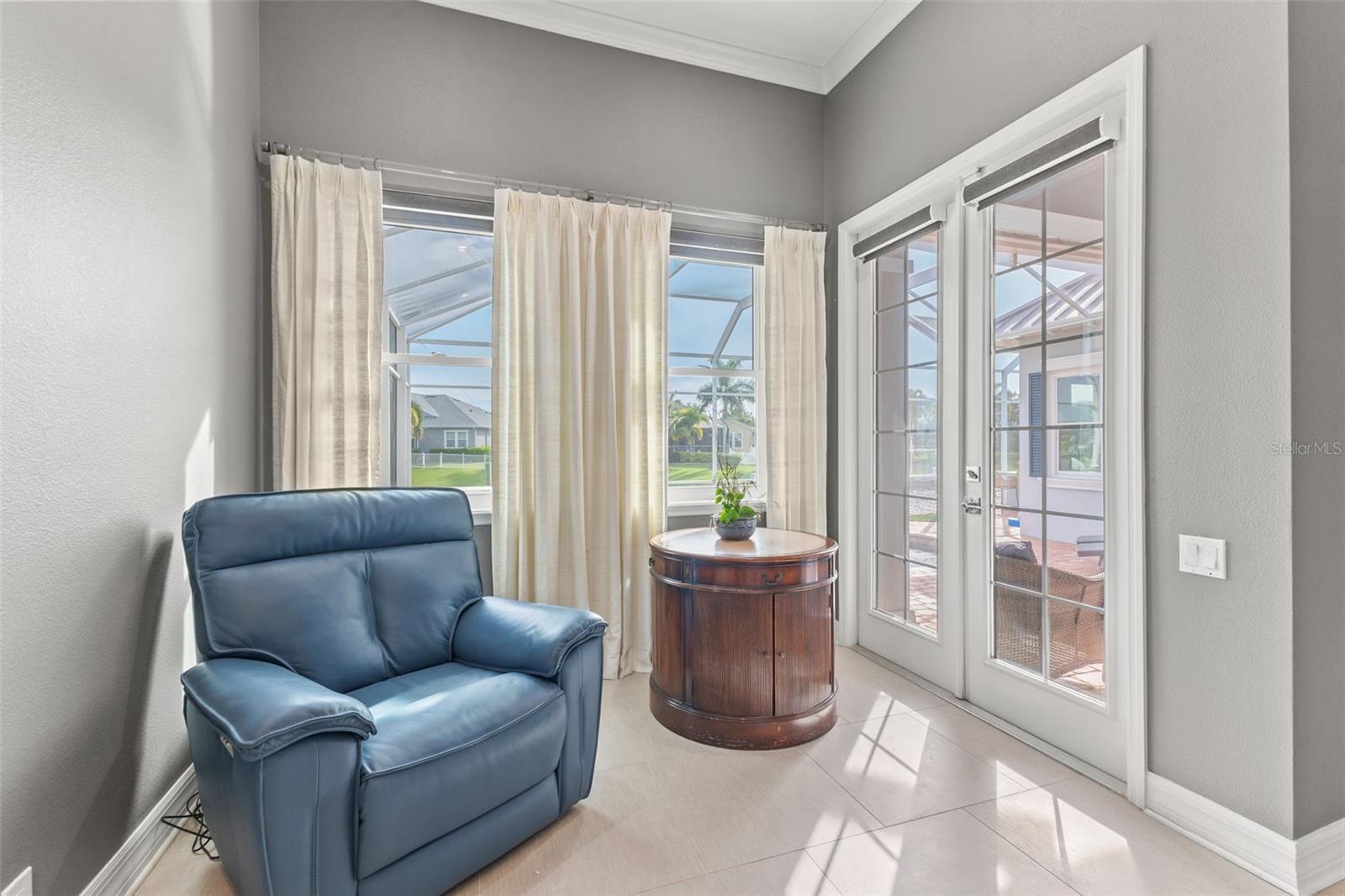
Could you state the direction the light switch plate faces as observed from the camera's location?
facing the viewer and to the left of the viewer

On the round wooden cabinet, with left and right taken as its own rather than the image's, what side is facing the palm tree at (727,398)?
back

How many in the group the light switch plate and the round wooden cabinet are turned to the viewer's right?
0

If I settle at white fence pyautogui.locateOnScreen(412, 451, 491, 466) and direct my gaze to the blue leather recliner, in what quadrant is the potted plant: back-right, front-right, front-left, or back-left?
front-left

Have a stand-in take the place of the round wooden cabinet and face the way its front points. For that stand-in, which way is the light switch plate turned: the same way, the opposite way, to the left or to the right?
to the right

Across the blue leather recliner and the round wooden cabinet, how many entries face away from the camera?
0

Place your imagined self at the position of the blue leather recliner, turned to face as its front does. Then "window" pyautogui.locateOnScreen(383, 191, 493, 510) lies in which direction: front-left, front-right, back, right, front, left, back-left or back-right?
back-left

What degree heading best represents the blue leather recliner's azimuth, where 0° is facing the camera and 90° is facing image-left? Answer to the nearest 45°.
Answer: approximately 315°

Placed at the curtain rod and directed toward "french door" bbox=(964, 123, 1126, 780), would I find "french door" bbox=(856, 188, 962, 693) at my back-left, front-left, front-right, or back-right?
front-left

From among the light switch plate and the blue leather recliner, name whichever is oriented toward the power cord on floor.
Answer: the light switch plate

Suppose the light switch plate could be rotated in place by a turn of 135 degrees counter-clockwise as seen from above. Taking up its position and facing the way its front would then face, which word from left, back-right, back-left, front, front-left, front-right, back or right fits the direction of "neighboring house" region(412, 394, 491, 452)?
back

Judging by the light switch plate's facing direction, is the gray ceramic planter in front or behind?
in front

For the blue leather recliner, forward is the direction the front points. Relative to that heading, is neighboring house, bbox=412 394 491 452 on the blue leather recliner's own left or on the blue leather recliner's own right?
on the blue leather recliner's own left

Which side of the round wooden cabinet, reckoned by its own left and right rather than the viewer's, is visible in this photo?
front

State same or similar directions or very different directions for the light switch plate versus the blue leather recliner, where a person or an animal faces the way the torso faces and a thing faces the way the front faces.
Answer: very different directions

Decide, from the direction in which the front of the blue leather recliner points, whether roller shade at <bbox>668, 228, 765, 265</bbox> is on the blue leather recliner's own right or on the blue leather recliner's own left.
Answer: on the blue leather recliner's own left

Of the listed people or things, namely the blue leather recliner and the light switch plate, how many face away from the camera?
0
